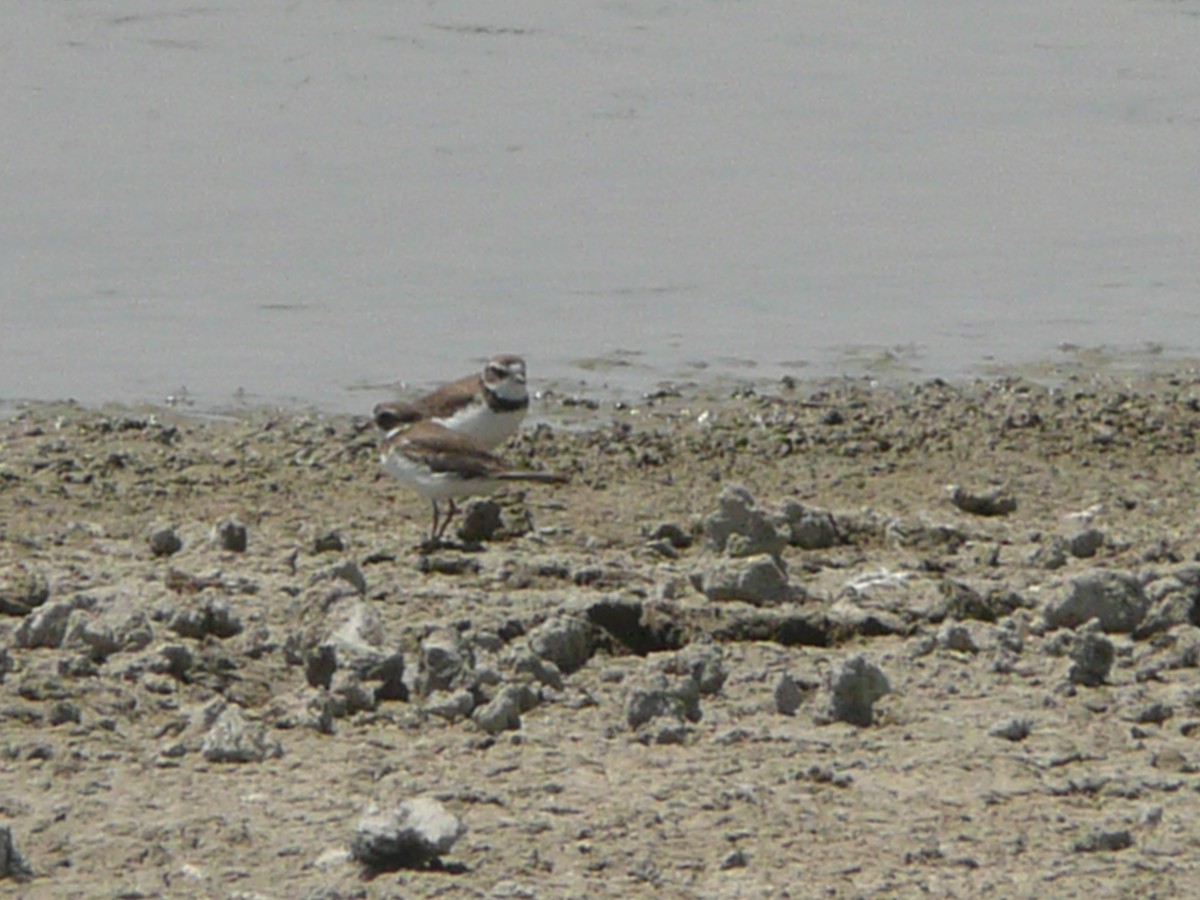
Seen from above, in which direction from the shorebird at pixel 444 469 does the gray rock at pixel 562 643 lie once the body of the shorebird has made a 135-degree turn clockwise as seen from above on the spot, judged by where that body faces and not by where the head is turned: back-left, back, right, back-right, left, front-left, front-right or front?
back-right

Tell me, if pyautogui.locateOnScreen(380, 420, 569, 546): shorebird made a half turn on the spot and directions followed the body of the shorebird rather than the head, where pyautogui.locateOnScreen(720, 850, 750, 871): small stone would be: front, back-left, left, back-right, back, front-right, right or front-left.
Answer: right

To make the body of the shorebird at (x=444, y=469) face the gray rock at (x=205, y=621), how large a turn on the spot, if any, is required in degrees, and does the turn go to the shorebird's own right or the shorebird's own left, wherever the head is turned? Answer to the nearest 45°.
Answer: approximately 90° to the shorebird's own left

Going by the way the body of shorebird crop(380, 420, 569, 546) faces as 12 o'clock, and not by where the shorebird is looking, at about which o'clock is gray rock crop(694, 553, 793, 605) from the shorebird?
The gray rock is roughly at 8 o'clock from the shorebird.

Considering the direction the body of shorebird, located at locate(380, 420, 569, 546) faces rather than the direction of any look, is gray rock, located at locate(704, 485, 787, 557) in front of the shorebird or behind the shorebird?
behind

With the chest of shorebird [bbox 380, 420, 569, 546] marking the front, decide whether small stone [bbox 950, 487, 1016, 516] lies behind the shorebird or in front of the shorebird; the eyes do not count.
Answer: behind

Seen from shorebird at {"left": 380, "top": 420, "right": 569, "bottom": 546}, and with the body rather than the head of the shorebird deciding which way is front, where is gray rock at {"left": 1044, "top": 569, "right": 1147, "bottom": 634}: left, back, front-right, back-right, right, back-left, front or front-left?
back-left

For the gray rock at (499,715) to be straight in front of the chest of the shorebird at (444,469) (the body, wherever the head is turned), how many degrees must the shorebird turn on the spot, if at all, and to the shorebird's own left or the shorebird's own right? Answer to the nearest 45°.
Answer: approximately 90° to the shorebird's own left

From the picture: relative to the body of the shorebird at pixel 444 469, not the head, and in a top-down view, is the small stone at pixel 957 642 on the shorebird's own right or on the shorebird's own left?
on the shorebird's own left

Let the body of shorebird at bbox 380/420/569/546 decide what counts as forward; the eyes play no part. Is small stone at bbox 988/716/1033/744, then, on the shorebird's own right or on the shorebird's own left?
on the shorebird's own left

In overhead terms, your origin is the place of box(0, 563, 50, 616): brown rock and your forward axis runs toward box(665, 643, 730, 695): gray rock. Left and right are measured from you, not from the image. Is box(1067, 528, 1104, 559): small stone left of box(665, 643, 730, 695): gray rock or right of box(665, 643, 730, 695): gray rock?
left

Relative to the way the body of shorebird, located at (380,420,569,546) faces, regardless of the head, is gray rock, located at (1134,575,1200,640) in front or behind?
behind

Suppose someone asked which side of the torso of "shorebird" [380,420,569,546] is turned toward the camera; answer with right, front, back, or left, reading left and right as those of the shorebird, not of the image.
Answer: left

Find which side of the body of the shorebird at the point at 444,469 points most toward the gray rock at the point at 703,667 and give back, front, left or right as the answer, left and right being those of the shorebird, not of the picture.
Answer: left
